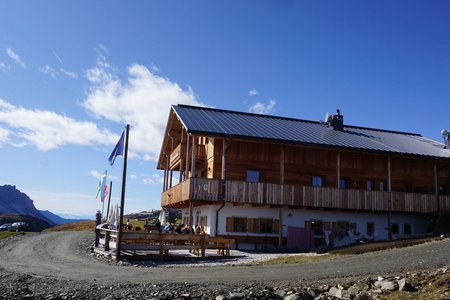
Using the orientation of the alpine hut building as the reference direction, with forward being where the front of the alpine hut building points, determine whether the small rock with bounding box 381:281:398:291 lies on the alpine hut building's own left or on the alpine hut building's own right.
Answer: on the alpine hut building's own left

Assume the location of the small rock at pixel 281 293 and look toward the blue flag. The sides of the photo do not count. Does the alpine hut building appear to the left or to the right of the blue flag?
right
